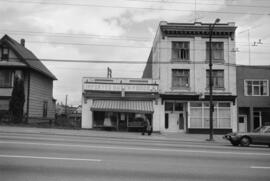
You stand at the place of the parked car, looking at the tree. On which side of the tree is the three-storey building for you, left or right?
right

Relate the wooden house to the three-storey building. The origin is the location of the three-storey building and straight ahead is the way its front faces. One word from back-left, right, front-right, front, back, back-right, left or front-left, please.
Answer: right

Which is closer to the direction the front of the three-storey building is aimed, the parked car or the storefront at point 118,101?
the parked car

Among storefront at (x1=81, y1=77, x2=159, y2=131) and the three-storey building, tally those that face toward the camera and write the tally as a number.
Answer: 2

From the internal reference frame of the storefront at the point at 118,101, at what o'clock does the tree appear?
The tree is roughly at 3 o'clock from the storefront.

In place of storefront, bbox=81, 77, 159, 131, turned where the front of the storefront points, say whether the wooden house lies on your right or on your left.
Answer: on your right

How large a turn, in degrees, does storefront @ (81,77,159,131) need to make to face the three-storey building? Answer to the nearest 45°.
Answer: approximately 90° to its left

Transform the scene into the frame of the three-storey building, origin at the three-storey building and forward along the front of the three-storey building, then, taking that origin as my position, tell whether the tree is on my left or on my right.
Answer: on my right

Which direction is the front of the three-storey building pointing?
toward the camera

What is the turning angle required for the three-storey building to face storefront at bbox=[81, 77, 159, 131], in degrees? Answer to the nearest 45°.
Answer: approximately 90° to its right

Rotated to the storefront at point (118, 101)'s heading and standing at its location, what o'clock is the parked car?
The parked car is roughly at 11 o'clock from the storefront.
